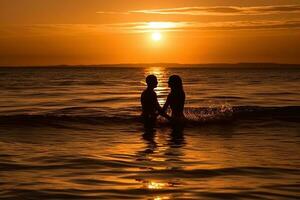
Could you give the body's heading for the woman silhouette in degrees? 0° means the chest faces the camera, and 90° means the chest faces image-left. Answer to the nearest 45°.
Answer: approximately 90°

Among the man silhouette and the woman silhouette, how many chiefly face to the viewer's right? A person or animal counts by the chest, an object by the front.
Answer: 1

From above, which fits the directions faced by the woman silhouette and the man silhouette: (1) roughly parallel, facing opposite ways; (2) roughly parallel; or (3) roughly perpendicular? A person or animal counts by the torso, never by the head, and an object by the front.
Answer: roughly parallel, facing opposite ways

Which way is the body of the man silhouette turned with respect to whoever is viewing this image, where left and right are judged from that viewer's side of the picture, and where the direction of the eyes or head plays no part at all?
facing to the right of the viewer

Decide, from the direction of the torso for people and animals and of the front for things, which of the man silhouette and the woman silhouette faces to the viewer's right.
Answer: the man silhouette

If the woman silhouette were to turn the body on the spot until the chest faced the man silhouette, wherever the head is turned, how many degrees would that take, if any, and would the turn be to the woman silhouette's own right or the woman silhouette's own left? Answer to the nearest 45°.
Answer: approximately 45° to the woman silhouette's own left

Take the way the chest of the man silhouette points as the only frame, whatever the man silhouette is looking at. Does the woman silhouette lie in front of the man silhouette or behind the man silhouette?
in front
